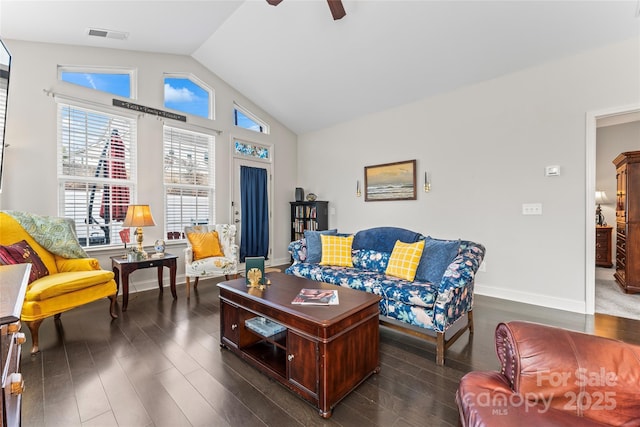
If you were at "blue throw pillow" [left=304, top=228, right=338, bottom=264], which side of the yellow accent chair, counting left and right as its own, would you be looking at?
front

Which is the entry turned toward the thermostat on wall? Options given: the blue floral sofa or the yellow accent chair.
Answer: the yellow accent chair

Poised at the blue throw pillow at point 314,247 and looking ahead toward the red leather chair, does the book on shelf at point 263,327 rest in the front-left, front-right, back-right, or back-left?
front-right

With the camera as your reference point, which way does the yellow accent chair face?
facing the viewer and to the right of the viewer

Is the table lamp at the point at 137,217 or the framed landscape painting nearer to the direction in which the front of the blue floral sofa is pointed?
the table lamp

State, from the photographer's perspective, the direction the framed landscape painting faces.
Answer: facing the viewer and to the left of the viewer

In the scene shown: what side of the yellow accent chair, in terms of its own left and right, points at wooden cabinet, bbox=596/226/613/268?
front

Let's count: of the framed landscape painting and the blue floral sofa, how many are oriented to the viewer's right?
0

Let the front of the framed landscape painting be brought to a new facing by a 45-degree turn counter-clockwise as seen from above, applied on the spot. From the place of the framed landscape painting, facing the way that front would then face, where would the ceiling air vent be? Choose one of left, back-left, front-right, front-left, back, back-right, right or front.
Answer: front-right

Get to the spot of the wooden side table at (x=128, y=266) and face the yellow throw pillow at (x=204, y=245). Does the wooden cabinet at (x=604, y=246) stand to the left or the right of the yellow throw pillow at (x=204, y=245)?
right

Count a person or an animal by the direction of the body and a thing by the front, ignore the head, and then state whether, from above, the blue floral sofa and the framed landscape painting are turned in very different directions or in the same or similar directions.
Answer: same or similar directions

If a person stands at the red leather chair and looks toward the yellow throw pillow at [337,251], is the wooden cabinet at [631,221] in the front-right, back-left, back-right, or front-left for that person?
front-right

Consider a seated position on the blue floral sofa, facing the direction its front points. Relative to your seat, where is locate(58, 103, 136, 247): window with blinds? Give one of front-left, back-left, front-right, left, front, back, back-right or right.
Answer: front-right

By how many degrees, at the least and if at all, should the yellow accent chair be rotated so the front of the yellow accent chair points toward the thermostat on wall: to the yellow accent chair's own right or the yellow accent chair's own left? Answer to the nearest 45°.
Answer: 0° — it already faces it

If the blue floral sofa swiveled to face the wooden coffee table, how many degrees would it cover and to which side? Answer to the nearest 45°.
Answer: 0° — it already faces it

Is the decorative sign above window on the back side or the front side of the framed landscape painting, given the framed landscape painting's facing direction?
on the front side

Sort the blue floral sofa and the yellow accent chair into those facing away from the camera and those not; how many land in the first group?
0

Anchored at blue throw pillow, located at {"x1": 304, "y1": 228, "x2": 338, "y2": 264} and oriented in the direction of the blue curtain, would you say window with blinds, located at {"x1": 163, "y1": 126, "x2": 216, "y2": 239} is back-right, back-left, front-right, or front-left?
front-left

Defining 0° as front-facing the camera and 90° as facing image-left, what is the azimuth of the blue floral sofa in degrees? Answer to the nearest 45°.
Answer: approximately 45°
